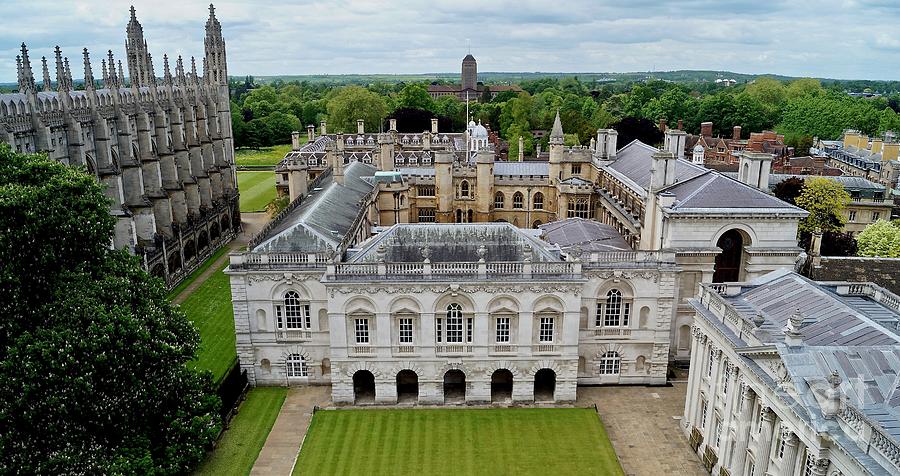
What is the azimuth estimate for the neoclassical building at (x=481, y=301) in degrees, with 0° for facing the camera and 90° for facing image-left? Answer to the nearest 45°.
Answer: approximately 0°

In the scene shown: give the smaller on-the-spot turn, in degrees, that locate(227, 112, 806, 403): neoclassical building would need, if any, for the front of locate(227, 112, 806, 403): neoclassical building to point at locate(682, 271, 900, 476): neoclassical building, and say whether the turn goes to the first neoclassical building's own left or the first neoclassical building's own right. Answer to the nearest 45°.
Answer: approximately 45° to the first neoclassical building's own left

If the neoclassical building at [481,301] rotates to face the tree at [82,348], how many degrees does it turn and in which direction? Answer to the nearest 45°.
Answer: approximately 45° to its right
